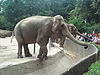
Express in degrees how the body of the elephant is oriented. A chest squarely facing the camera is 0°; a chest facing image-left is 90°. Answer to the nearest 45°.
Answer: approximately 270°

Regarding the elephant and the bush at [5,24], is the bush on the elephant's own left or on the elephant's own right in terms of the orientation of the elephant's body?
on the elephant's own left
